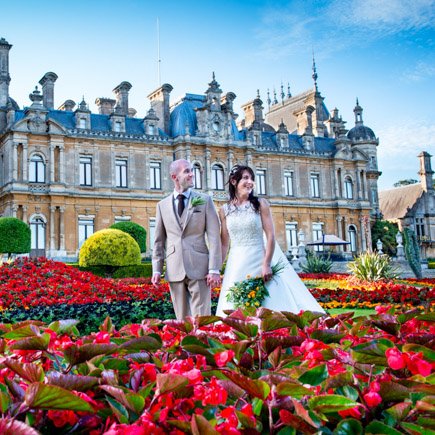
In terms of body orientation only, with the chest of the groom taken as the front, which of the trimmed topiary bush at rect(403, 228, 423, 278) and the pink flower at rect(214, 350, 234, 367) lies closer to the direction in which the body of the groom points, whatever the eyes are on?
the pink flower

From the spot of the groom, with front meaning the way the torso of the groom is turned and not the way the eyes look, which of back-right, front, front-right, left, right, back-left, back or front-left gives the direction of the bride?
back-left

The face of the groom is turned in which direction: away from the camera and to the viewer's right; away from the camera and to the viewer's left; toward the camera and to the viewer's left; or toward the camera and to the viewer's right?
toward the camera and to the viewer's right

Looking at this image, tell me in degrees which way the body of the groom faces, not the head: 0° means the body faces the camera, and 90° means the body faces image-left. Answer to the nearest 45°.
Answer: approximately 0°

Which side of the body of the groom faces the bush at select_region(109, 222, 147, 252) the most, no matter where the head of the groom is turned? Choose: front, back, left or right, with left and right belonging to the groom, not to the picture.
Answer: back

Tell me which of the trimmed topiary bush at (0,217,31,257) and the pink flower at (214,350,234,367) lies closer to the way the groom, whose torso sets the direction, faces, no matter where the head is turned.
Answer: the pink flower

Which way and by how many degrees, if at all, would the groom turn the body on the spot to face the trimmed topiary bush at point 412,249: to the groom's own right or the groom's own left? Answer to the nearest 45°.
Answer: approximately 135° to the groom's own left

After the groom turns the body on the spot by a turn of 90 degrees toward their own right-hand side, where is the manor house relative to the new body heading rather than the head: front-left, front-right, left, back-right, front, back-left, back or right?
right

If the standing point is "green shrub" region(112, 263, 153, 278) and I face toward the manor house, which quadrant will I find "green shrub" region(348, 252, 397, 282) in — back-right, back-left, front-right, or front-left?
back-right

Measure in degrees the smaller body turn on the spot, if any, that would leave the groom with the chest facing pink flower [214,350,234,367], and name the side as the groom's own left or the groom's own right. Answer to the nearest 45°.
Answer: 0° — they already face it

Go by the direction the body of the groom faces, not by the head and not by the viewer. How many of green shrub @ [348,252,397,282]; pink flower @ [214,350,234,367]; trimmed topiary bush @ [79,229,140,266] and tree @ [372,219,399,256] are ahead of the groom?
1

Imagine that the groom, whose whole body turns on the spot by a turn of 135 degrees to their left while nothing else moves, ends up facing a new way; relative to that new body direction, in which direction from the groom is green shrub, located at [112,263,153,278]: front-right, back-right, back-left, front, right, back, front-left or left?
front-left

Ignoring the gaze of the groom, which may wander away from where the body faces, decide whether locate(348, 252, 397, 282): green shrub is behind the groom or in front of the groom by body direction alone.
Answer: behind
